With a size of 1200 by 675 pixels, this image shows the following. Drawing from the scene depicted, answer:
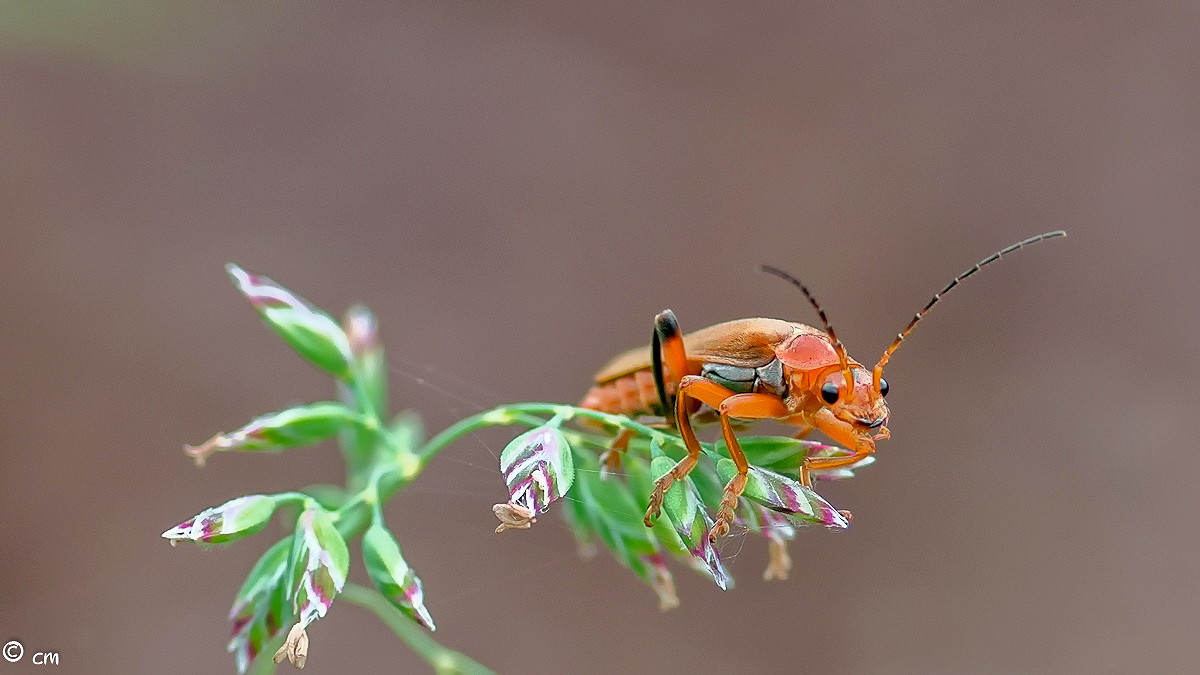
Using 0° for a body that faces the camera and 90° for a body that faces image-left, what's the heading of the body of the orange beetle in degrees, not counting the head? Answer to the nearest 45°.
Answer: approximately 315°
